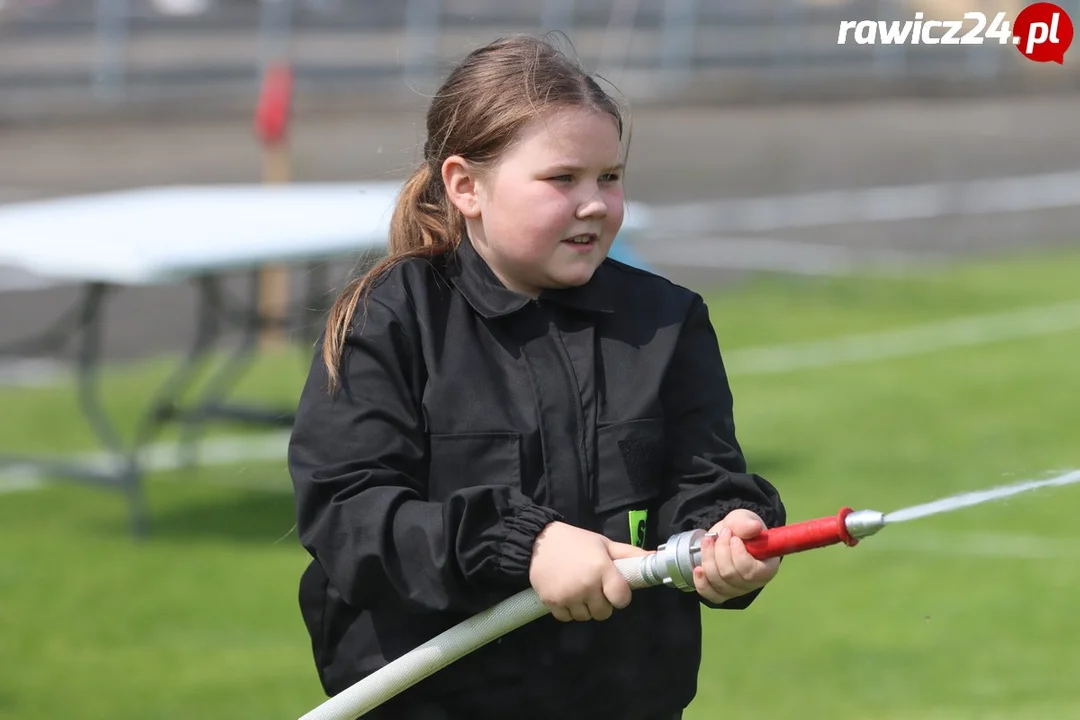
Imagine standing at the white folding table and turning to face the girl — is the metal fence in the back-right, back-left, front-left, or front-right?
back-left

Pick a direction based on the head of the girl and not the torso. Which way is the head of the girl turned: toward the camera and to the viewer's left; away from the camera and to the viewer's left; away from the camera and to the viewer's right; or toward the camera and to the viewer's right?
toward the camera and to the viewer's right

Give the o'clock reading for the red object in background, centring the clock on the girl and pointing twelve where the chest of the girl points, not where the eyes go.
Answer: The red object in background is roughly at 7 o'clock from the girl.

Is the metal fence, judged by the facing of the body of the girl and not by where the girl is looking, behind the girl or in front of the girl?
behind

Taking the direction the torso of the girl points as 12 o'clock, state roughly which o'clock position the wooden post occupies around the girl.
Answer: The wooden post is roughly at 7 o'clock from the girl.

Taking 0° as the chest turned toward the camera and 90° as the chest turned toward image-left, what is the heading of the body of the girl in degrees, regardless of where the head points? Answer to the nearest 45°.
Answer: approximately 315°
